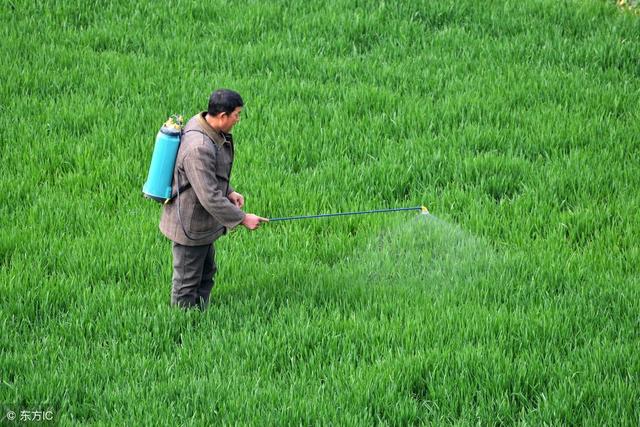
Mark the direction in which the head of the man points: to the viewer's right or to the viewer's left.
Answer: to the viewer's right

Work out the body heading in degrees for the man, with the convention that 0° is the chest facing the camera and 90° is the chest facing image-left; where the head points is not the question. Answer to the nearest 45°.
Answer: approximately 270°
